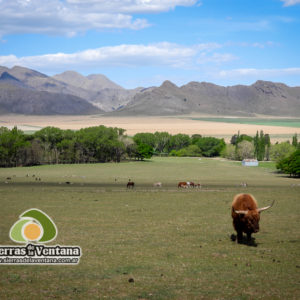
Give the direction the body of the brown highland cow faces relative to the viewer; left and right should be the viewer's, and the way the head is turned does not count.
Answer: facing the viewer
